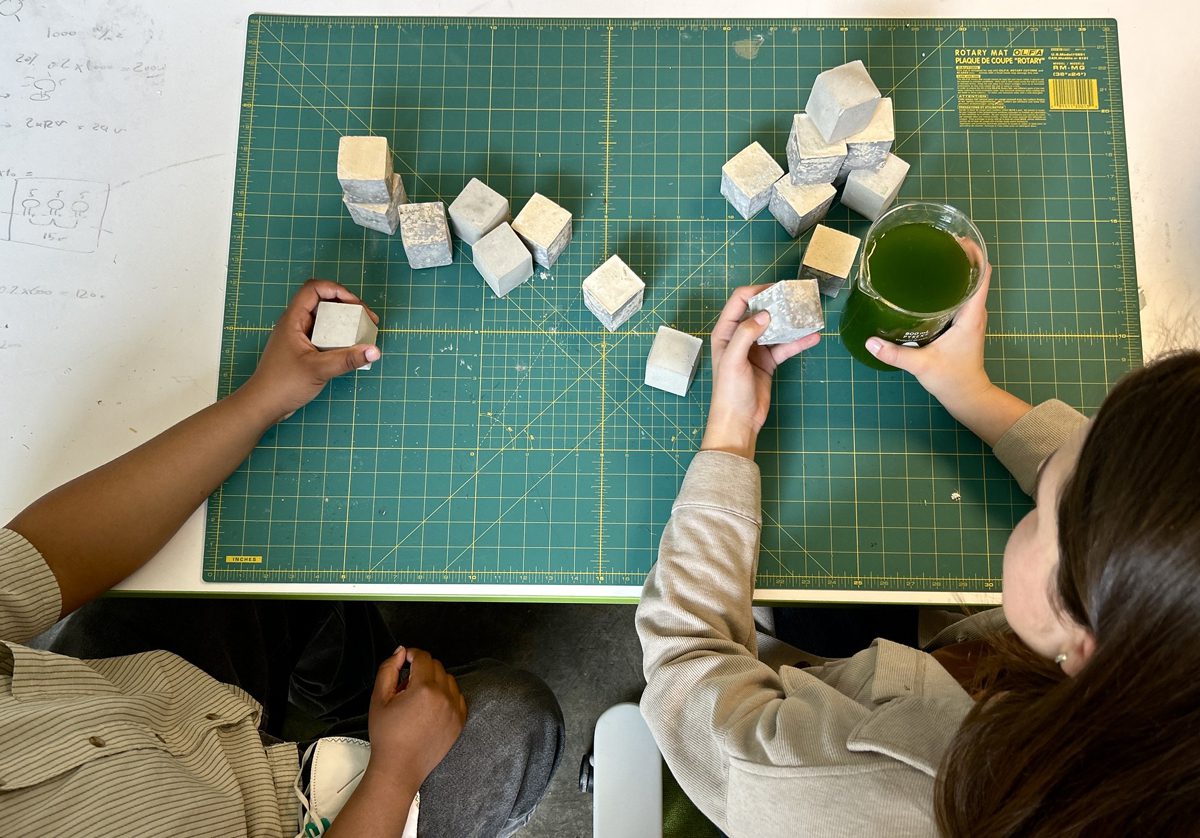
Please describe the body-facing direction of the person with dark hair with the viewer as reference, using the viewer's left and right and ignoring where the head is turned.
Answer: facing away from the viewer and to the left of the viewer

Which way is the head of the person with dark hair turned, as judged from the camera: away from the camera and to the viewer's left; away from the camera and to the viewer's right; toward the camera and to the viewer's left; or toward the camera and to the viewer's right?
away from the camera and to the viewer's left

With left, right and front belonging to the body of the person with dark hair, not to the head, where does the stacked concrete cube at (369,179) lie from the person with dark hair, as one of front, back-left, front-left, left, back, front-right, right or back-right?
front-left
